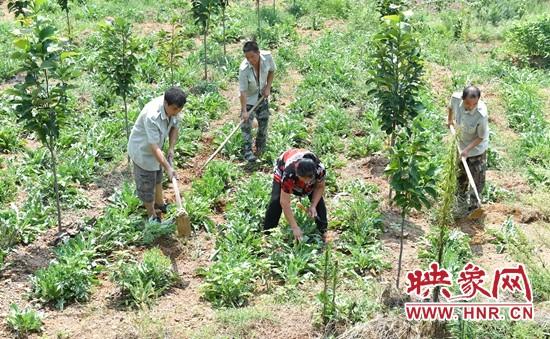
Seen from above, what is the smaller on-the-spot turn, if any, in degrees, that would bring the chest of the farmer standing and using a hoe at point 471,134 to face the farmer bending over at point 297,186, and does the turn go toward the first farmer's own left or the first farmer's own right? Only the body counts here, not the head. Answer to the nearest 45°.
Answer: approximately 45° to the first farmer's own right

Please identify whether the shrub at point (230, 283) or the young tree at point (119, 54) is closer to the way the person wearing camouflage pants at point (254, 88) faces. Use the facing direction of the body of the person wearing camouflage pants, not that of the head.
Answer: the shrub

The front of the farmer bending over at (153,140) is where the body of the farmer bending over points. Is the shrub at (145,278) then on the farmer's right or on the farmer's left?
on the farmer's right

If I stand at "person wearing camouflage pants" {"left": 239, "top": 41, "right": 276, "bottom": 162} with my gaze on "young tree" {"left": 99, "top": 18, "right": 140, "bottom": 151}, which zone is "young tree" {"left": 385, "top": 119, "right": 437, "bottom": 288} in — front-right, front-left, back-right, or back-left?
back-left

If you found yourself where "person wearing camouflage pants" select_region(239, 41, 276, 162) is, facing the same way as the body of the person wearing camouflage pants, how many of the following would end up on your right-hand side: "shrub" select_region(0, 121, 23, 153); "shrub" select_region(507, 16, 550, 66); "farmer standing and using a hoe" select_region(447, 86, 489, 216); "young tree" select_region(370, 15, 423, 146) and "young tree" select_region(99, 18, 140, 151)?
2

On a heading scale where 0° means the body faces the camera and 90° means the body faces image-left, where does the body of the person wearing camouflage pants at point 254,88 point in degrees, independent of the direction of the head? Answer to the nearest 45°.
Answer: approximately 0°

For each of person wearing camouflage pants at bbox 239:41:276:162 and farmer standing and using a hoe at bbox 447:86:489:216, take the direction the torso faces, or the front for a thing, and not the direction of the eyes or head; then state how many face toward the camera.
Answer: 2

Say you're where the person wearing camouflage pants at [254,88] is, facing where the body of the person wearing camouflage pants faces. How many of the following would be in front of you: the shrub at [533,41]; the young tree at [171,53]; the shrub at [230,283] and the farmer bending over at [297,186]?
2

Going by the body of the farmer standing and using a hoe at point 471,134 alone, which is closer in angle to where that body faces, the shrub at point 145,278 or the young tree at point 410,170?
the young tree

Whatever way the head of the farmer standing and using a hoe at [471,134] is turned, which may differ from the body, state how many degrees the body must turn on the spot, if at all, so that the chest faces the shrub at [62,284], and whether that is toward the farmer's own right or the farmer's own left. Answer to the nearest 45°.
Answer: approximately 45° to the farmer's own right

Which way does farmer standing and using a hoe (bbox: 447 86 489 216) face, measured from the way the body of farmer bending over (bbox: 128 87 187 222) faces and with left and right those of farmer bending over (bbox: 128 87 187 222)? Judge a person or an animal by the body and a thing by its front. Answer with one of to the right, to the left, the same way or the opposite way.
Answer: to the right

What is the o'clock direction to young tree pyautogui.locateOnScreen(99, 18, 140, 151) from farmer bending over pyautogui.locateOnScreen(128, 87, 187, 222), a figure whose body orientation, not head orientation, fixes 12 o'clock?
The young tree is roughly at 7 o'clock from the farmer bending over.

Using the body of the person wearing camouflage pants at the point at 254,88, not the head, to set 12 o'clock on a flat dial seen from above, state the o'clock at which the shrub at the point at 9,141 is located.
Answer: The shrub is roughly at 3 o'clock from the person wearing camouflage pants.
